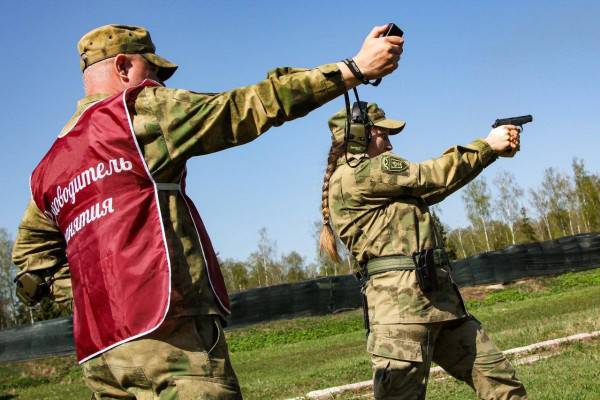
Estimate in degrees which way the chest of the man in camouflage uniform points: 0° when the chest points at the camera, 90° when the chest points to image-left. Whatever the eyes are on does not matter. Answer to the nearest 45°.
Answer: approximately 225°

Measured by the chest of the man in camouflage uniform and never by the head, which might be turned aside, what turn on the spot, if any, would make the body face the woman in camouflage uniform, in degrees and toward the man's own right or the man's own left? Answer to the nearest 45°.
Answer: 0° — they already face them

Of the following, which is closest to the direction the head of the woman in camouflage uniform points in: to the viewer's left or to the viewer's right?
to the viewer's right

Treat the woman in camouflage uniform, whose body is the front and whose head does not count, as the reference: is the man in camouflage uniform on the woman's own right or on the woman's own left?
on the woman's own right

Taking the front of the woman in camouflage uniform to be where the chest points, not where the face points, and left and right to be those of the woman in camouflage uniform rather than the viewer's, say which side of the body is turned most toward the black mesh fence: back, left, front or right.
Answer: left

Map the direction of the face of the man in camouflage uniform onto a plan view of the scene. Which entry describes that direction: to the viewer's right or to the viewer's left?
to the viewer's right

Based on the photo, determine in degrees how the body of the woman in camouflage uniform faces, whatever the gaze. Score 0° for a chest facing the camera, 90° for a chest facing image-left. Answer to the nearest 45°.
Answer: approximately 270°
